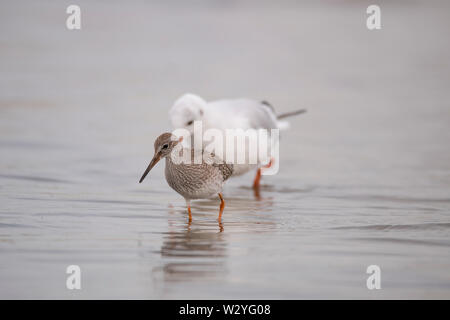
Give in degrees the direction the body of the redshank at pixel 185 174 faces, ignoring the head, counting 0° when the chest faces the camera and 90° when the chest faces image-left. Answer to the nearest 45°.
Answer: approximately 45°
